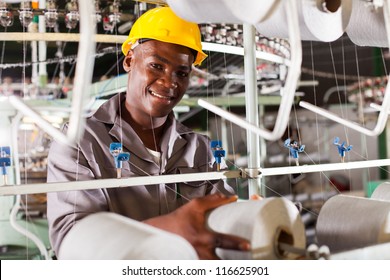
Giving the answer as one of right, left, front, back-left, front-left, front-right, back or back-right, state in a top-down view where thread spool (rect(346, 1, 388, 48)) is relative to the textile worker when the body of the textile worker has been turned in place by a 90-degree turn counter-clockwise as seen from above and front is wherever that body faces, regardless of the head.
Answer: front-right

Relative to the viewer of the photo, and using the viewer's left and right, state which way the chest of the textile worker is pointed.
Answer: facing the viewer and to the right of the viewer

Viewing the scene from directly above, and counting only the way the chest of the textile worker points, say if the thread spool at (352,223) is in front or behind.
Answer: in front
